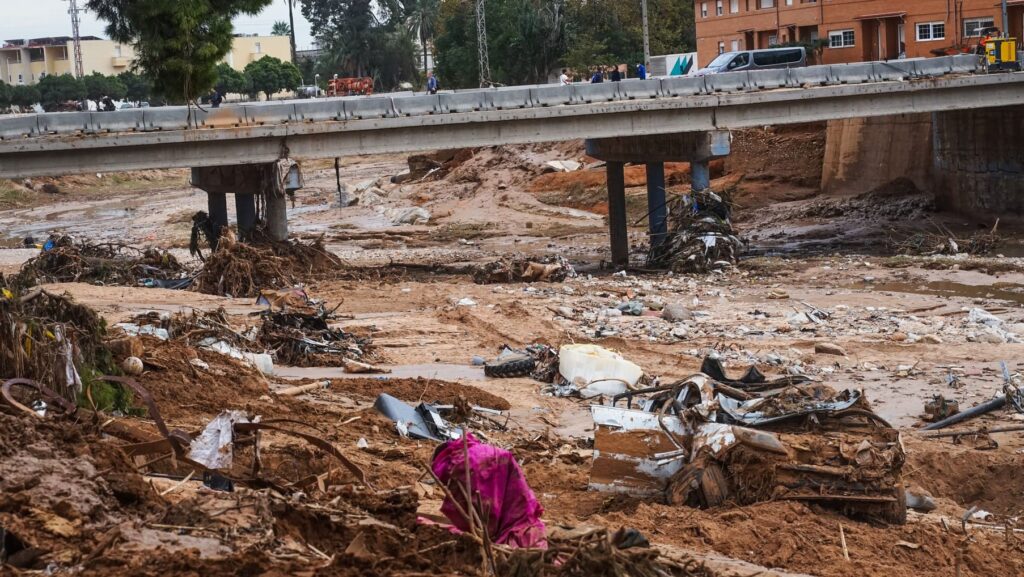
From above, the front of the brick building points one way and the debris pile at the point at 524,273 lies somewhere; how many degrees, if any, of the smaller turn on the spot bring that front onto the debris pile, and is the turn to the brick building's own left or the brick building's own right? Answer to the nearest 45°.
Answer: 0° — it already faces it

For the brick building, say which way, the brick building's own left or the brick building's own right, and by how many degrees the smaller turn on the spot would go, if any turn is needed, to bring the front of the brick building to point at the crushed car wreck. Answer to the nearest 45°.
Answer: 0° — it already faces it

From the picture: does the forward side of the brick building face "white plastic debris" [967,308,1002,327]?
yes

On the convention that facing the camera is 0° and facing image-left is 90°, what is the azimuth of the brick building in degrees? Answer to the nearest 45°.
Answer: approximately 0°

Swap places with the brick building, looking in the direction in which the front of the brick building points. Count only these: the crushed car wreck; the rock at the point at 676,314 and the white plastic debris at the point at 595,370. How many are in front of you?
3

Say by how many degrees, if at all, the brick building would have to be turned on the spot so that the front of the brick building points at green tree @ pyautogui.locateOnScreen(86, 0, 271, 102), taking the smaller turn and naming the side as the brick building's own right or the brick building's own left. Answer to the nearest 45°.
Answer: approximately 45° to the brick building's own right

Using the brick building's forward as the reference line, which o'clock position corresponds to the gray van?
The gray van is roughly at 1 o'clock from the brick building.
